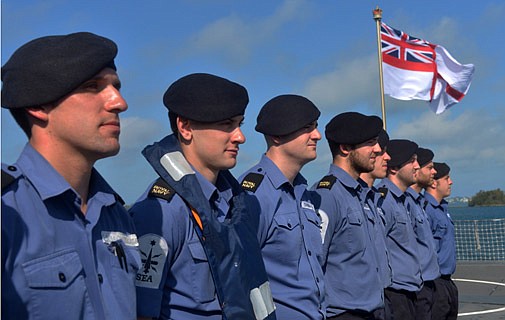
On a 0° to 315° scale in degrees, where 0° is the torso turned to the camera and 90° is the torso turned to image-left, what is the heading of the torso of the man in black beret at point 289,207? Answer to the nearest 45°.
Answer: approximately 315°

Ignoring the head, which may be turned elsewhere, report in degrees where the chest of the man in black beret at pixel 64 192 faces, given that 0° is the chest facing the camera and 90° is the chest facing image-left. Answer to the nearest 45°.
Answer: approximately 315°

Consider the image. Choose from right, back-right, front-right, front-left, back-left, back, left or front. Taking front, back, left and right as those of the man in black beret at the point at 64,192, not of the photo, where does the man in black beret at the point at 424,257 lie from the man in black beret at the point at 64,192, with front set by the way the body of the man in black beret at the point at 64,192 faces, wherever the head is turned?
left

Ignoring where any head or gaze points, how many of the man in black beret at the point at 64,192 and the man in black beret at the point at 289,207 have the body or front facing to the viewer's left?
0

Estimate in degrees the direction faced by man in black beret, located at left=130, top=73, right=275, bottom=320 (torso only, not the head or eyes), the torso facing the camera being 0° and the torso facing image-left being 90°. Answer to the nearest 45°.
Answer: approximately 315°

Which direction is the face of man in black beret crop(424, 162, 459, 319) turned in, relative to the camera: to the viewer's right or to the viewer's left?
to the viewer's right

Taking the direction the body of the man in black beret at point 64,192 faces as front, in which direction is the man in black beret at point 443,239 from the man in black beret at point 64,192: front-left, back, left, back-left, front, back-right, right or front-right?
left

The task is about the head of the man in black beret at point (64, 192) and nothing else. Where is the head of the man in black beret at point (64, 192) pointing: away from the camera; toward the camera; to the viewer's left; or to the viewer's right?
to the viewer's right

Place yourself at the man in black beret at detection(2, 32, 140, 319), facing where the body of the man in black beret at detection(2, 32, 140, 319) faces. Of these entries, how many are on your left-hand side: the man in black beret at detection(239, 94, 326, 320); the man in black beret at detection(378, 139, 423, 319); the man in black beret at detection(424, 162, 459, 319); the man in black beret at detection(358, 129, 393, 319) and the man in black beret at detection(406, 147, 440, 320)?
5

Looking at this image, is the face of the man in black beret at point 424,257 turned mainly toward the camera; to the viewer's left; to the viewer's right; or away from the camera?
to the viewer's right

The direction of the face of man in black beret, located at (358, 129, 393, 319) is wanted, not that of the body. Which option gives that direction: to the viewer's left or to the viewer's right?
to the viewer's right
